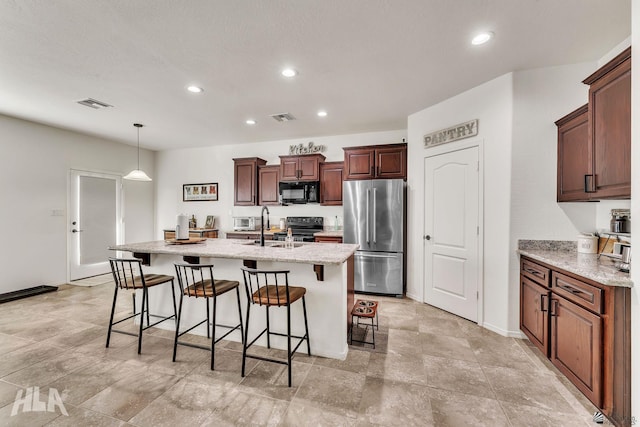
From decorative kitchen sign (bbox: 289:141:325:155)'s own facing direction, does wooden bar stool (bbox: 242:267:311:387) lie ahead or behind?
ahead

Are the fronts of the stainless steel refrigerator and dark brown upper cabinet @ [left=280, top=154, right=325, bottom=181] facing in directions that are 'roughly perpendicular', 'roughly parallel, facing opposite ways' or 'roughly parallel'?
roughly parallel

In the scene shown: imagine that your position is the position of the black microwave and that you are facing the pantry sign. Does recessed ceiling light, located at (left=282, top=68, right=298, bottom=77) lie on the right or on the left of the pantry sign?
right

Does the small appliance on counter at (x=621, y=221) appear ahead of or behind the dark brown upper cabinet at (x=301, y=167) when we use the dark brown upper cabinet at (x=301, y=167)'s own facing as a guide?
ahead

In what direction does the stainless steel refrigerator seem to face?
toward the camera

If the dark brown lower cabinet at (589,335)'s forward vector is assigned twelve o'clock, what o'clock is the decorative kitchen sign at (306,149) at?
The decorative kitchen sign is roughly at 2 o'clock from the dark brown lower cabinet.

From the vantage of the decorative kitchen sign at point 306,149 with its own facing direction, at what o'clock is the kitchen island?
The kitchen island is roughly at 12 o'clock from the decorative kitchen sign.

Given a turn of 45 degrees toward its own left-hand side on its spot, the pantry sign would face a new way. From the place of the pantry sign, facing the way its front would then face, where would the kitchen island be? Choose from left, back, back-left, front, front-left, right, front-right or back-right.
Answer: front-right

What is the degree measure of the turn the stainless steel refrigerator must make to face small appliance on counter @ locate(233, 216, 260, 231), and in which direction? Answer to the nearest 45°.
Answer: approximately 90° to its right

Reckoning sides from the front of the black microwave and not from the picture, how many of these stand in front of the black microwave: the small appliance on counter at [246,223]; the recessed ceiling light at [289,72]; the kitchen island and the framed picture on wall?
2

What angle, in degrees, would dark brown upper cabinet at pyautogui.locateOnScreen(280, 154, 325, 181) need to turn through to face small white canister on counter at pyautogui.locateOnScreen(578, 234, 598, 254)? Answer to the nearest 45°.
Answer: approximately 45° to its left

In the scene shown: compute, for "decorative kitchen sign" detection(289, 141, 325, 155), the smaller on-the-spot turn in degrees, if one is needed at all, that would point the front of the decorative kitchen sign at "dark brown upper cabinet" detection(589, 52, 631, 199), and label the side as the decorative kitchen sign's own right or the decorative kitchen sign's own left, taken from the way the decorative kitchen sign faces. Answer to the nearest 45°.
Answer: approximately 45° to the decorative kitchen sign's own left

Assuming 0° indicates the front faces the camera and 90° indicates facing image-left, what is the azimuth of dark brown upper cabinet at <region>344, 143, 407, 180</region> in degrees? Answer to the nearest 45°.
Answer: approximately 0°

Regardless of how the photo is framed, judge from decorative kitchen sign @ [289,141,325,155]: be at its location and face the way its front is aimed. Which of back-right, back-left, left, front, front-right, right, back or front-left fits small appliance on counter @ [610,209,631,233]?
front-left

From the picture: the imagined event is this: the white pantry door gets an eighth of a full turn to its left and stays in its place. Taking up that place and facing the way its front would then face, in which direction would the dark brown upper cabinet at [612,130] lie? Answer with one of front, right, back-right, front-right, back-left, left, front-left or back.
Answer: front-left

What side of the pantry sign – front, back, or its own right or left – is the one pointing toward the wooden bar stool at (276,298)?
front
